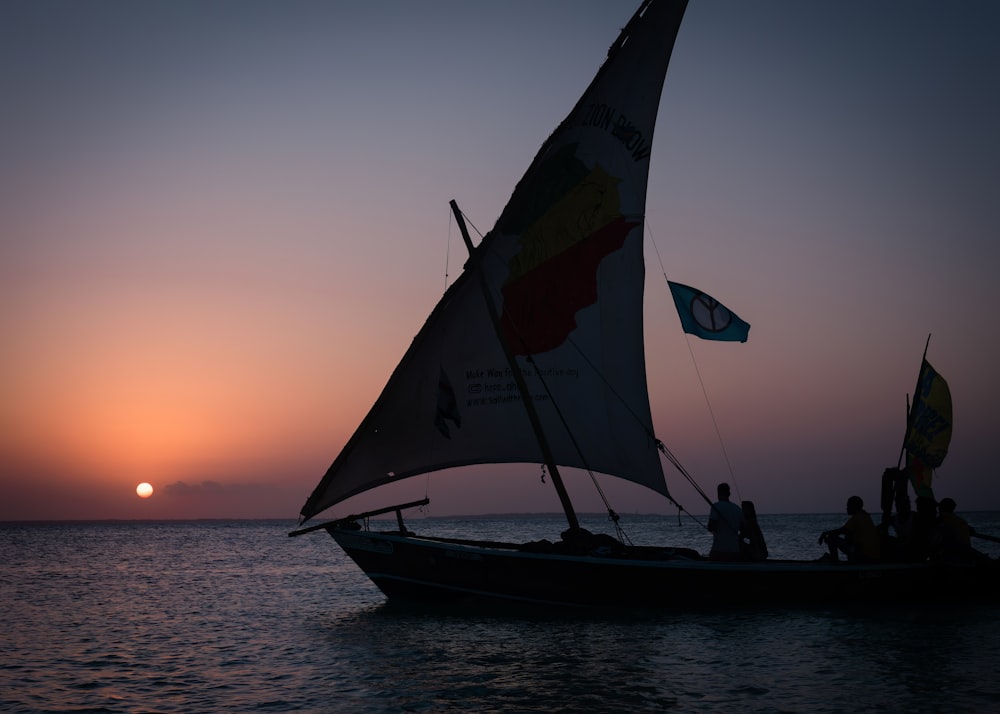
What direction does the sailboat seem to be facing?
to the viewer's left

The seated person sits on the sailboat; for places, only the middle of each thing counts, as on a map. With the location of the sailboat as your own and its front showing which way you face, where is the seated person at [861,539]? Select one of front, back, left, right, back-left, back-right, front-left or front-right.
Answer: back
